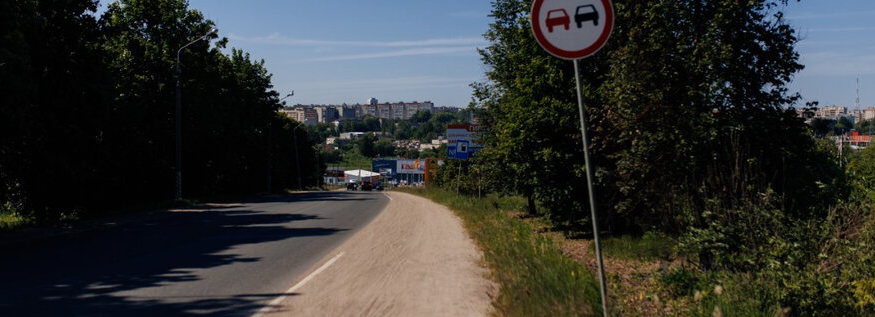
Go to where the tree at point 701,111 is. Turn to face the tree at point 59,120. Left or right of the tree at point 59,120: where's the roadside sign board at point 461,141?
right

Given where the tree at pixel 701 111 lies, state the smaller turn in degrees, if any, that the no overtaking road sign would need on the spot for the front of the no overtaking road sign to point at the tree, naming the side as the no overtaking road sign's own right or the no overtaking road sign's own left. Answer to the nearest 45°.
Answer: approximately 180°

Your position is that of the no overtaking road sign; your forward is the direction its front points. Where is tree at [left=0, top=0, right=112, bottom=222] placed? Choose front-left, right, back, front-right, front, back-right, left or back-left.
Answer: back-right

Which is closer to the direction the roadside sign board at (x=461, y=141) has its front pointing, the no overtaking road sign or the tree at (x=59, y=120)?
the no overtaking road sign

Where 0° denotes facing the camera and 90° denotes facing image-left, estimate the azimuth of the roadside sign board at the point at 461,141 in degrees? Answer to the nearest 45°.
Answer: approximately 0°

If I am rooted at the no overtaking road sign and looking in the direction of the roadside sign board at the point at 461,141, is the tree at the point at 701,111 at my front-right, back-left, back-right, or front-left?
front-right

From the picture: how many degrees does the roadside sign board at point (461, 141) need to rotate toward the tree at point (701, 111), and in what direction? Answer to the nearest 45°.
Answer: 0° — it already faces it

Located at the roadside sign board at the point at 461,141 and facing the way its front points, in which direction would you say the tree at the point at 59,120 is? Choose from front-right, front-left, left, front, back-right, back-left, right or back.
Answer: front-right

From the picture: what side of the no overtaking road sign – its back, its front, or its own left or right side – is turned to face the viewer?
front

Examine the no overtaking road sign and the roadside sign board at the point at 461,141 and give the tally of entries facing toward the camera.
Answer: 2

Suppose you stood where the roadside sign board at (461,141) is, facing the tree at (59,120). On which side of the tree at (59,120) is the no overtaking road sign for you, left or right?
left

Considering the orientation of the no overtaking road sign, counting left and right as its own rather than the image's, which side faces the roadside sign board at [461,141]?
back

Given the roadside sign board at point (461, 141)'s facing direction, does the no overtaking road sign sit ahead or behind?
ahead
